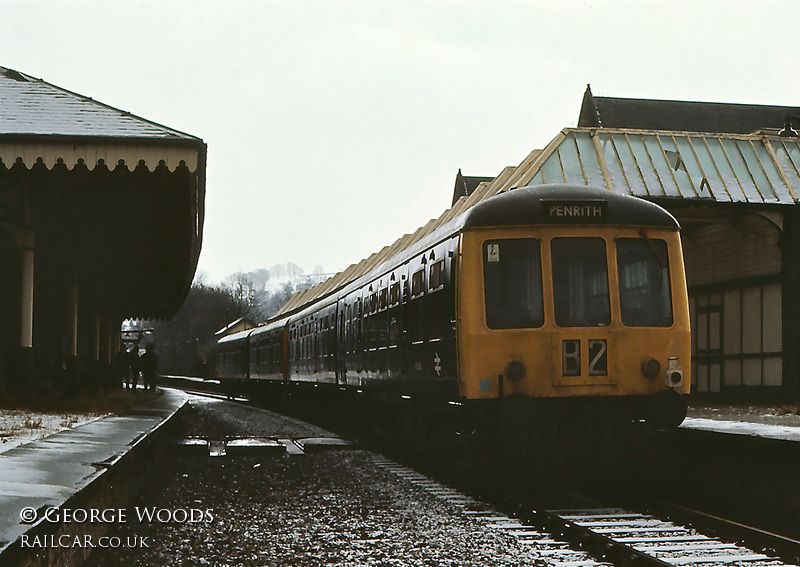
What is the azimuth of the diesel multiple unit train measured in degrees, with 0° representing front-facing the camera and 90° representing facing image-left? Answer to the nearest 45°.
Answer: approximately 315°

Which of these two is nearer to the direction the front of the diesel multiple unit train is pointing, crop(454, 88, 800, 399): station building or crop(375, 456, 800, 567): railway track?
the railway track

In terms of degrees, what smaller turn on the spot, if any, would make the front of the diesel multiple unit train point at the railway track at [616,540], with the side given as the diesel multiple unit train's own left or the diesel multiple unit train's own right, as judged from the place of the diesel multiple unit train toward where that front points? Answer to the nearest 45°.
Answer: approximately 45° to the diesel multiple unit train's own right

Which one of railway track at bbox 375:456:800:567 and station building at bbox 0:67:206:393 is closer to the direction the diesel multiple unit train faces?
the railway track
